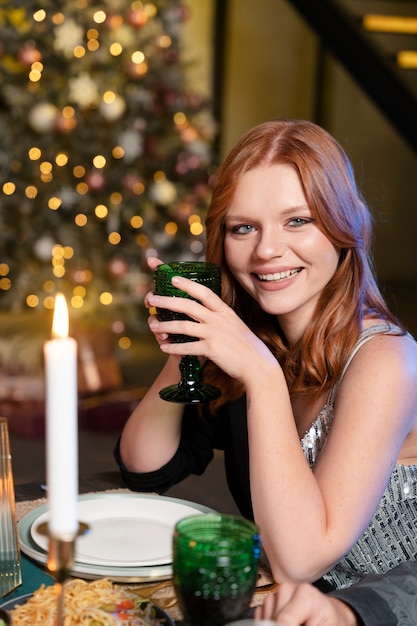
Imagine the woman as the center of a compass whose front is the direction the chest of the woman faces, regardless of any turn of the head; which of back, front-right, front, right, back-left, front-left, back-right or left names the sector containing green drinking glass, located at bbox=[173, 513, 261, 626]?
front-left

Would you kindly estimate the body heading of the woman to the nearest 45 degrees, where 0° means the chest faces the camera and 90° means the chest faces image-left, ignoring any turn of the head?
approximately 45°
